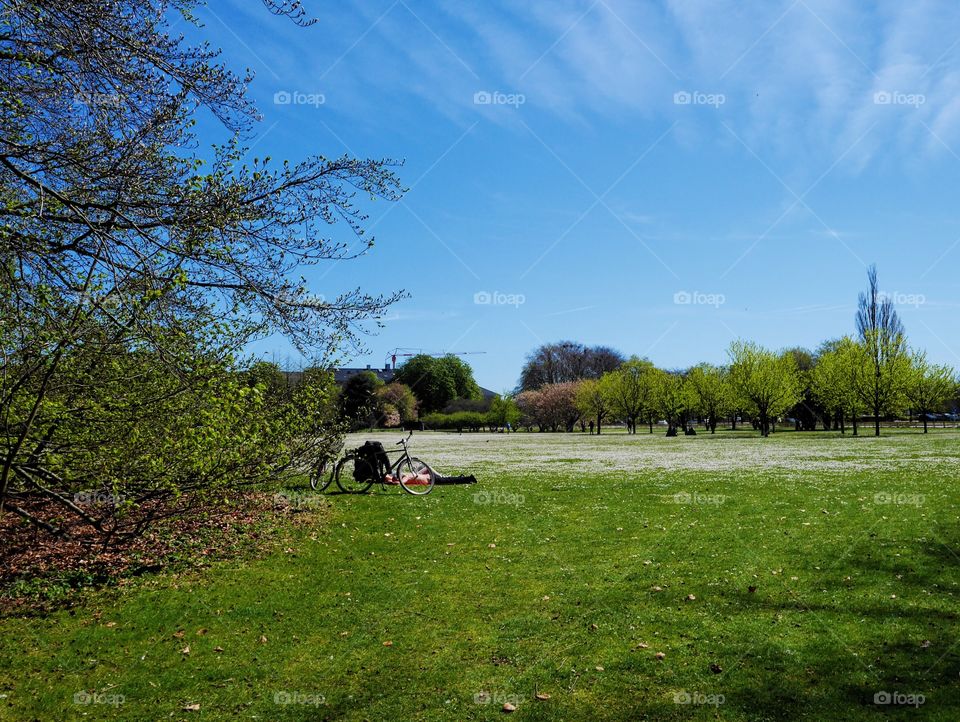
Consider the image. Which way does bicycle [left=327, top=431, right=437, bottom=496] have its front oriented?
to the viewer's right

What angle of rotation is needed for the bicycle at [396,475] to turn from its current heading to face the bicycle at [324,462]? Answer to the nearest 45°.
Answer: approximately 135° to its right
